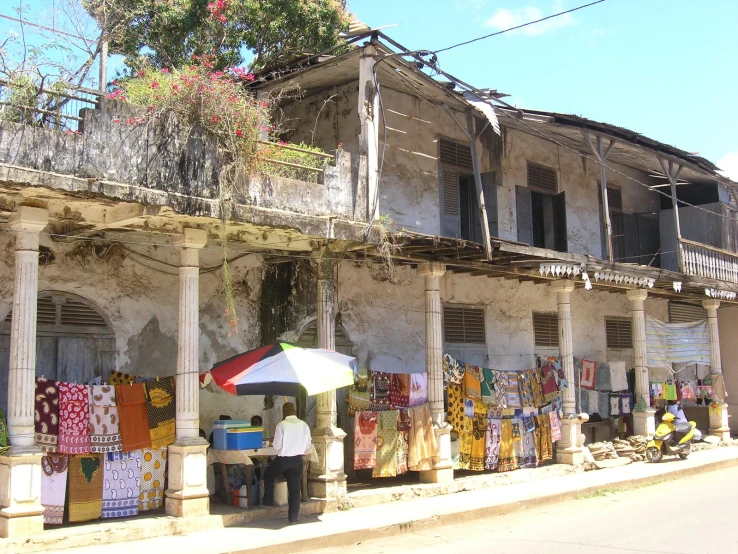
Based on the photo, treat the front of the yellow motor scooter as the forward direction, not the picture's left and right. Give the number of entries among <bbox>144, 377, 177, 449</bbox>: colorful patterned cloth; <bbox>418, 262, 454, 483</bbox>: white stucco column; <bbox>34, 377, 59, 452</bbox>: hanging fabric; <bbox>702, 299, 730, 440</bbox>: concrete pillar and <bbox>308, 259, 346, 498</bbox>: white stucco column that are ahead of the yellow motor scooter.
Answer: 4

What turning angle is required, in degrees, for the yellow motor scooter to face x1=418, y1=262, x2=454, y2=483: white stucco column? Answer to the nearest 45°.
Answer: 0° — it already faces it

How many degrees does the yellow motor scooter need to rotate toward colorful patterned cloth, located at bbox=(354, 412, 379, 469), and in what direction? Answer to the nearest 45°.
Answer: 0° — it already faces it

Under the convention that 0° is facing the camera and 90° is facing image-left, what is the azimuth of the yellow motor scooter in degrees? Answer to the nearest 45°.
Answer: approximately 45°

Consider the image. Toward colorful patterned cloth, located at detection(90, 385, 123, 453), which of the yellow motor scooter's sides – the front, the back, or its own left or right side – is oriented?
front

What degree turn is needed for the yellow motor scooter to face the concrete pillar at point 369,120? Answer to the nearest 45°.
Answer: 0° — it already faces it

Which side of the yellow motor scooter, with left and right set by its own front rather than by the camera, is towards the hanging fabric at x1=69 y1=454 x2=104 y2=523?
front

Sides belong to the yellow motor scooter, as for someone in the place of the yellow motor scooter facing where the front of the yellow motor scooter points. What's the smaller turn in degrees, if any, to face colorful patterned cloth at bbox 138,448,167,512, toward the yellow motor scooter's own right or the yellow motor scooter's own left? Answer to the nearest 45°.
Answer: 0° — it already faces it

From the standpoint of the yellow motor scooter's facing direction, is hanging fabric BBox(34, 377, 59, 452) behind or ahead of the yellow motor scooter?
ahead

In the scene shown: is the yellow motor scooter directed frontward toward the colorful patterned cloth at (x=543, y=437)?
yes
